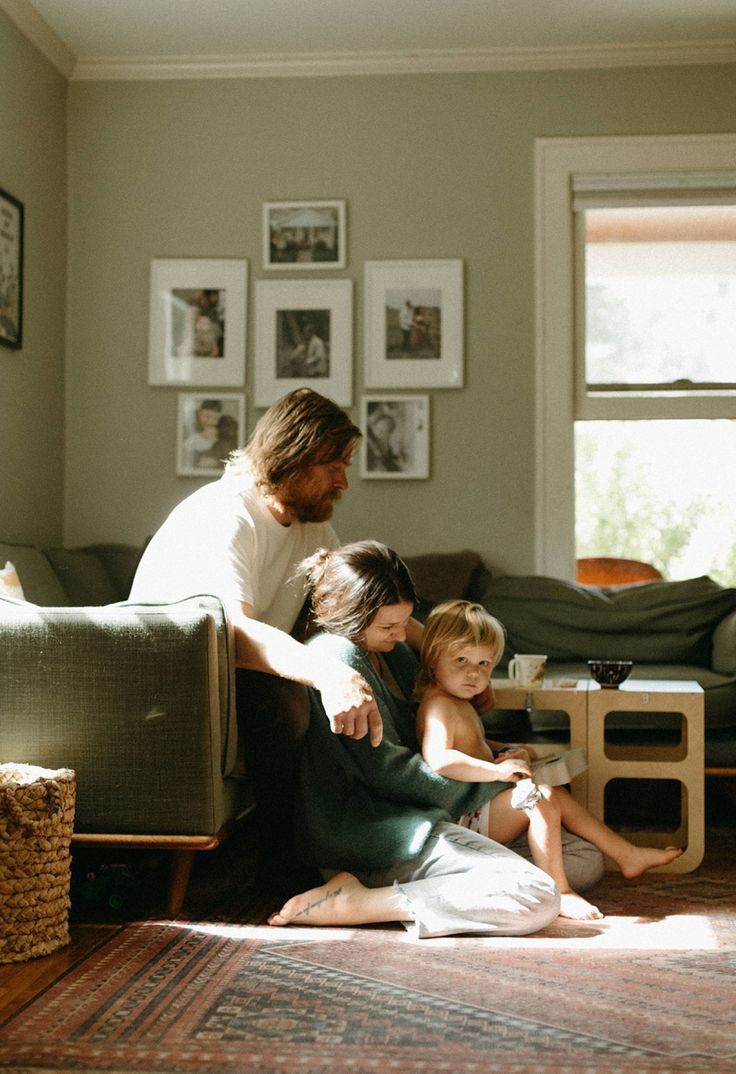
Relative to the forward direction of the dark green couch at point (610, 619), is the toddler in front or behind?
in front

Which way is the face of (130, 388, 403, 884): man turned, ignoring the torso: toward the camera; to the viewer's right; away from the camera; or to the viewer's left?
to the viewer's right

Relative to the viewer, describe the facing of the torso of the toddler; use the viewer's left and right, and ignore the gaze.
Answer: facing the viewer and to the right of the viewer

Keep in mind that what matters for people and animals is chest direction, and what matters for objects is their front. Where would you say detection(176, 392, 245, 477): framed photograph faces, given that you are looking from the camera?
facing the viewer

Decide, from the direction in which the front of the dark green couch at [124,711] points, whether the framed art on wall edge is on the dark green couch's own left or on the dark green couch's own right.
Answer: on the dark green couch's own left

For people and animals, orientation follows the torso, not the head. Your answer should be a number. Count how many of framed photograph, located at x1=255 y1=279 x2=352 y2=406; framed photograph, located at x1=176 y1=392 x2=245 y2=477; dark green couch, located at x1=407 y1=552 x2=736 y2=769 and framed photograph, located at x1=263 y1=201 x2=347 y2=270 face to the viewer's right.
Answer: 0

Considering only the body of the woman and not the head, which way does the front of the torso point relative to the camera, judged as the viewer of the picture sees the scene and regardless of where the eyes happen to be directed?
to the viewer's right

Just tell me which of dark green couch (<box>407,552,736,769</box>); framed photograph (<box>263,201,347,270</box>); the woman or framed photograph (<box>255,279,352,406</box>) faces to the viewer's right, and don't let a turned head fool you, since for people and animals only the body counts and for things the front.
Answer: the woman

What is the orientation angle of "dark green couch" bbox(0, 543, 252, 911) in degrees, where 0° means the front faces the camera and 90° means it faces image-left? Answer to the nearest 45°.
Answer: approximately 270°

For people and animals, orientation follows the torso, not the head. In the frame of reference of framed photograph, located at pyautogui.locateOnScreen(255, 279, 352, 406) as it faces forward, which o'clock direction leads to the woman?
The woman is roughly at 12 o'clock from the framed photograph.

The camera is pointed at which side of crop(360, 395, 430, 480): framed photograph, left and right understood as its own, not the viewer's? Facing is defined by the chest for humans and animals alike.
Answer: front

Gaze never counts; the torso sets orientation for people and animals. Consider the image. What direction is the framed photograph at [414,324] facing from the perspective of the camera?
toward the camera

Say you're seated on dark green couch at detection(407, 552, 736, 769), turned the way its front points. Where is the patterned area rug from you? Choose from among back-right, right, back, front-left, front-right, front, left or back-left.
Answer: front

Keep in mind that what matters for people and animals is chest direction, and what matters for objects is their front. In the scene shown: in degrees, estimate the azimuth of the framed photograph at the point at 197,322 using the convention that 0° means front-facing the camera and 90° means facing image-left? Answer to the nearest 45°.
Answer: approximately 0°

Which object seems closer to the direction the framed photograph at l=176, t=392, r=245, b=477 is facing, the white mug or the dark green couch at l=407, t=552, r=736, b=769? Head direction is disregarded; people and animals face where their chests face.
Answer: the white mug
